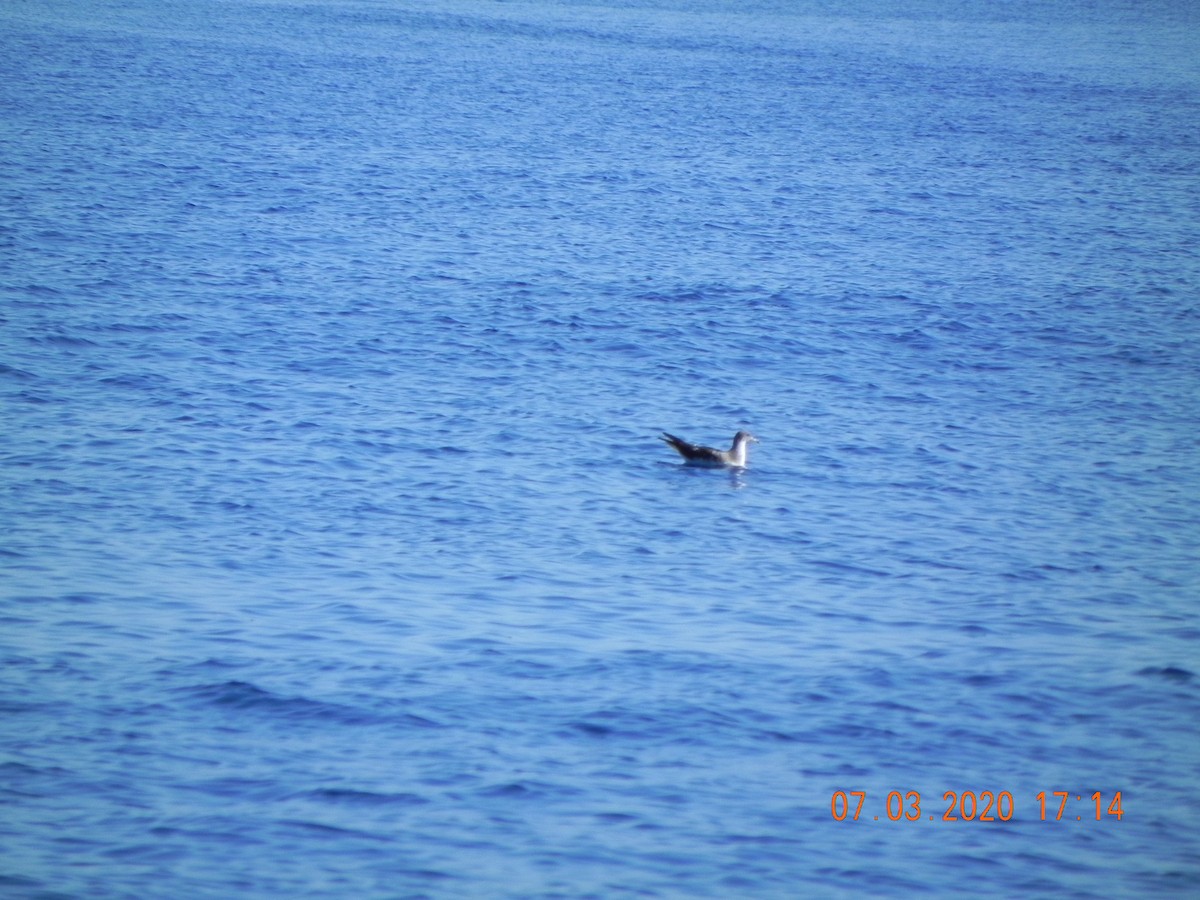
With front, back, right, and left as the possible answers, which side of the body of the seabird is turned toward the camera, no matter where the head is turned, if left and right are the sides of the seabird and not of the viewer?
right
